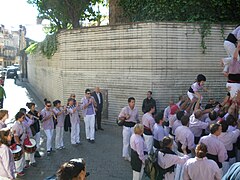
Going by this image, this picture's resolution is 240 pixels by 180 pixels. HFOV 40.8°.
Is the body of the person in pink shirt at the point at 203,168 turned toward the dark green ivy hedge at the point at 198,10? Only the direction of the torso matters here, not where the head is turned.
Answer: yes

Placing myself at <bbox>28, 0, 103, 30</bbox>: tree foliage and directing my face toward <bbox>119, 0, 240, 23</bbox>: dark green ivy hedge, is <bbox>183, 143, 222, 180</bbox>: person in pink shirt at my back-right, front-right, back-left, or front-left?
front-right

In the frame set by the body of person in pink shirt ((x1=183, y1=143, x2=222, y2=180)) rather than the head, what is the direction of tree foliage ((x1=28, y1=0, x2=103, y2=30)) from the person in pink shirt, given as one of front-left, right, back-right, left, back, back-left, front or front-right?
front-left

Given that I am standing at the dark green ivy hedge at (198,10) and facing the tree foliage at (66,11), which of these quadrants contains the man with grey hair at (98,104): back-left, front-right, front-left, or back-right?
front-left

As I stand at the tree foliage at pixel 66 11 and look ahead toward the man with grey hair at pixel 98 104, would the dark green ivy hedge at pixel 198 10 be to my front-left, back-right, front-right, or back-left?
front-left

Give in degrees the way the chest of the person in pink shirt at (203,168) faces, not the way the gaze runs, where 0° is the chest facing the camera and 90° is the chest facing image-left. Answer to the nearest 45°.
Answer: approximately 180°

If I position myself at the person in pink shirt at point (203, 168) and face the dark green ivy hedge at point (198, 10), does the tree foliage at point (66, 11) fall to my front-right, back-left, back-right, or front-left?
front-left

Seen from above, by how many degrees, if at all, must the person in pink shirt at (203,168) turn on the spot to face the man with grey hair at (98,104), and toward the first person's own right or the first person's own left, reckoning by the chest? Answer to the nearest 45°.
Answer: approximately 45° to the first person's own left
